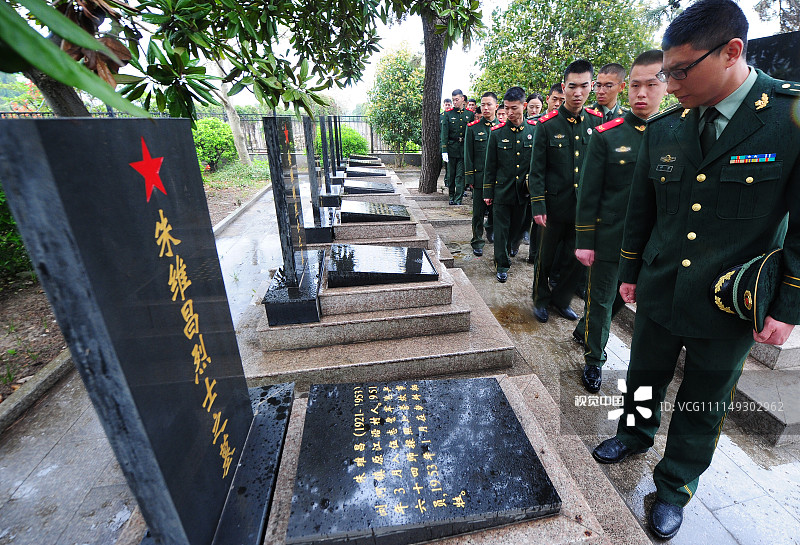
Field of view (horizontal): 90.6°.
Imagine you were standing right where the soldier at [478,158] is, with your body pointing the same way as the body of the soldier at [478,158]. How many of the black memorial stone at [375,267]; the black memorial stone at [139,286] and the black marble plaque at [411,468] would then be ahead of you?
3

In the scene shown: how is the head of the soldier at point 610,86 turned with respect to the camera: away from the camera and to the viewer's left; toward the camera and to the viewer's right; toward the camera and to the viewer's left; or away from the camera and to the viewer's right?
toward the camera and to the viewer's left

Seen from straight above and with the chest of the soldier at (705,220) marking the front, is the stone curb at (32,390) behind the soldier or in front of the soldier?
in front

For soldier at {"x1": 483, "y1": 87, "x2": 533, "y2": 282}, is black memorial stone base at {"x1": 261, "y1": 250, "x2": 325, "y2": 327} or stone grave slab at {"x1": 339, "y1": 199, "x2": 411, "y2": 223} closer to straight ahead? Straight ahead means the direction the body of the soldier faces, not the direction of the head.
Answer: the black memorial stone base

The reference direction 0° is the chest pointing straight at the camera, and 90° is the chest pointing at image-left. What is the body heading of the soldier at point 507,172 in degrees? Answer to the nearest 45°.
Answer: approximately 0°

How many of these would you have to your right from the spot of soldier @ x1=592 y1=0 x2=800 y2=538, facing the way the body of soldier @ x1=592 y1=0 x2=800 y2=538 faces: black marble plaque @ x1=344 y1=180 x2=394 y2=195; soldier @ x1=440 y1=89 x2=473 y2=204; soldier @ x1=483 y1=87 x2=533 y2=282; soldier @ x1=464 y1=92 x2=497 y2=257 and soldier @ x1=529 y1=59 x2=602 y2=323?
5

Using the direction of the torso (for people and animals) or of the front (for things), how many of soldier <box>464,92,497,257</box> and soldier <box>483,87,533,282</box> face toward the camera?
2

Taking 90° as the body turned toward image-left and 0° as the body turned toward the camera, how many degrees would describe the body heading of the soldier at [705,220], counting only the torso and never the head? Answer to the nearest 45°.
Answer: approximately 45°

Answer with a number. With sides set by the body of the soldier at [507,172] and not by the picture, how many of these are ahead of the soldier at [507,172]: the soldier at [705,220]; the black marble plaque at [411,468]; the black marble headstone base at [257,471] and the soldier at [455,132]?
3

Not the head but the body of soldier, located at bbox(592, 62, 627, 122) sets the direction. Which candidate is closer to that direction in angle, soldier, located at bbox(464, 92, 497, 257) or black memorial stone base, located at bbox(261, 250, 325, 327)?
the black memorial stone base

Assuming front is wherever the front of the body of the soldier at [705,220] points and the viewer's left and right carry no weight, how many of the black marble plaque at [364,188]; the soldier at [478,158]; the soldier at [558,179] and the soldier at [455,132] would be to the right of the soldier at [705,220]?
4

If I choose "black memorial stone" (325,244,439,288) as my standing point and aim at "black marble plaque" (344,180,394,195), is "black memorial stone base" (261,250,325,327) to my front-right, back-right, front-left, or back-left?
back-left

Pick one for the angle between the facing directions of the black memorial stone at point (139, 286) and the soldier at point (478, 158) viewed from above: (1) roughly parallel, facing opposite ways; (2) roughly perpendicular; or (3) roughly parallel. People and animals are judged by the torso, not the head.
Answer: roughly perpendicular

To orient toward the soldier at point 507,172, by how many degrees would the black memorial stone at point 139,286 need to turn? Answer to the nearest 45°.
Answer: approximately 90° to its left

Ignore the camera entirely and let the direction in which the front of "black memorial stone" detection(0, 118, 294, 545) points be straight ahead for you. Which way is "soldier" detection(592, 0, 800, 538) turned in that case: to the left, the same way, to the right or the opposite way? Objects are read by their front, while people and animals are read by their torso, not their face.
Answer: the opposite way
